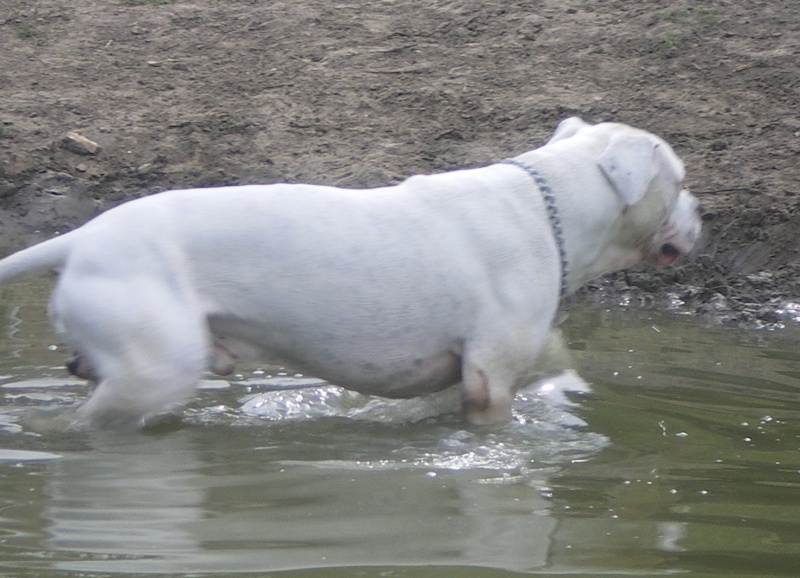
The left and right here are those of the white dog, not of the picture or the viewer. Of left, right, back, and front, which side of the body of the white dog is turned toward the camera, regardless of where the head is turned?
right
